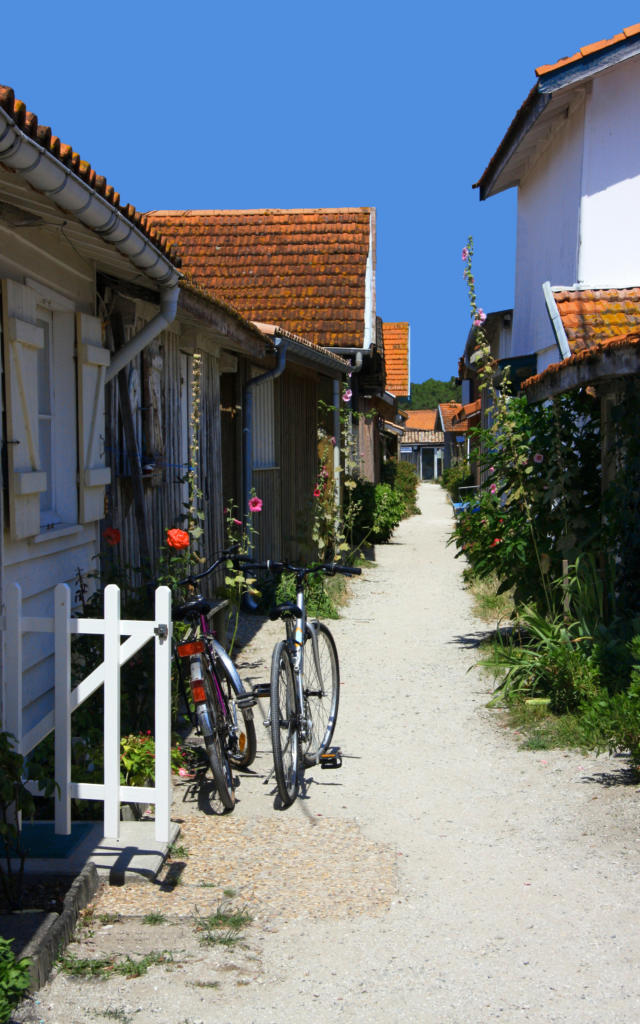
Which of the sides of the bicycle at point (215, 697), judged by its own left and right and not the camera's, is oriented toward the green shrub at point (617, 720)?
right

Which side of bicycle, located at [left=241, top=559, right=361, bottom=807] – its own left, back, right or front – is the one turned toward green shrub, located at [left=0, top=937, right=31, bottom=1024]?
back

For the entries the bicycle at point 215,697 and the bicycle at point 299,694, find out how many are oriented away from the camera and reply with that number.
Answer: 2

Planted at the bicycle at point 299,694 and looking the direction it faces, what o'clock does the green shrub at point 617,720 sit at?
The green shrub is roughly at 3 o'clock from the bicycle.

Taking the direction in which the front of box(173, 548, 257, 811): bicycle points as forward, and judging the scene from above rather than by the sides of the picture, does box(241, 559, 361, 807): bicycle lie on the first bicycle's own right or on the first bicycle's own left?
on the first bicycle's own right

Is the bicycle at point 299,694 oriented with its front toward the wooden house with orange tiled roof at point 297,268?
yes

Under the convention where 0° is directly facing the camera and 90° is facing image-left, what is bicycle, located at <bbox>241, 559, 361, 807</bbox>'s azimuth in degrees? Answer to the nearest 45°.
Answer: approximately 180°

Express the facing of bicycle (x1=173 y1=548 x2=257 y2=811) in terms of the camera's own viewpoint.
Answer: facing away from the viewer

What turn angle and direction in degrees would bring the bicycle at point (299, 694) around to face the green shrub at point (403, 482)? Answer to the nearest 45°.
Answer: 0° — it already faces it

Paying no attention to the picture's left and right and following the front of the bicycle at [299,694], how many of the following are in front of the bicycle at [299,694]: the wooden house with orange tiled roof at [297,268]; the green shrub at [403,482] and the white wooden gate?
2

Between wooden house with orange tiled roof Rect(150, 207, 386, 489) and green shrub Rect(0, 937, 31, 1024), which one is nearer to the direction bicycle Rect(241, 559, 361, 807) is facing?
the wooden house with orange tiled roof

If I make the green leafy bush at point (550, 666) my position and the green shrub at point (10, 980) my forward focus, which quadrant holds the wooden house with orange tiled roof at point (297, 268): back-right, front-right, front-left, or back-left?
back-right
